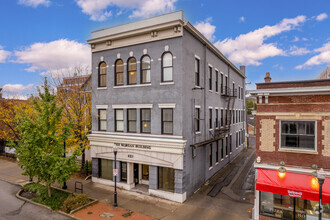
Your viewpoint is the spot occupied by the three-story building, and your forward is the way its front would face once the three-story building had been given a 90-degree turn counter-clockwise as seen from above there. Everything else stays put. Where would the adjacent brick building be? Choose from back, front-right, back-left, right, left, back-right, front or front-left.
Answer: front

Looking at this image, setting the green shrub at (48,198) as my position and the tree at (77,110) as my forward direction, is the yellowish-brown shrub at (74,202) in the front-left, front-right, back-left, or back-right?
back-right

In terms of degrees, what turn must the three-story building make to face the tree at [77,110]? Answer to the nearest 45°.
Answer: approximately 90° to its right

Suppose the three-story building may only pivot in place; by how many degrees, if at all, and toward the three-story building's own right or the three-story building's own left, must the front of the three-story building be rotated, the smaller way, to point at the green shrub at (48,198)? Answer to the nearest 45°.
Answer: approximately 45° to the three-story building's own right

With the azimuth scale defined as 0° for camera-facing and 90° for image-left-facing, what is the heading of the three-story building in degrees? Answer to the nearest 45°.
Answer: approximately 45°
